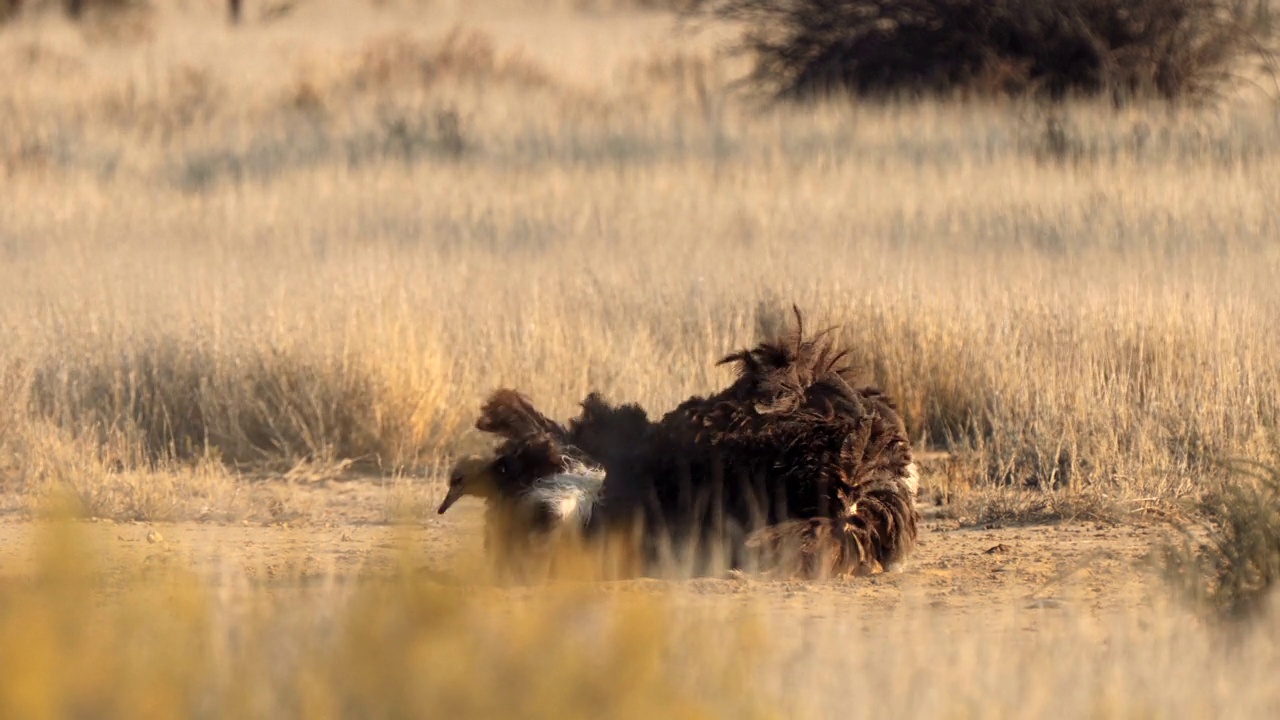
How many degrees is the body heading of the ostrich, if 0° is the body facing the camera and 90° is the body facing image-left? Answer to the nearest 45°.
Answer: approximately 90°

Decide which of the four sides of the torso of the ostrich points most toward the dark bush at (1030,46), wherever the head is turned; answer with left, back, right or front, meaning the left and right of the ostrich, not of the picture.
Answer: right

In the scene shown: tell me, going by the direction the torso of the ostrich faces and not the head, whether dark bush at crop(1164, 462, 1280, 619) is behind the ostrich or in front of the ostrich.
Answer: behind
